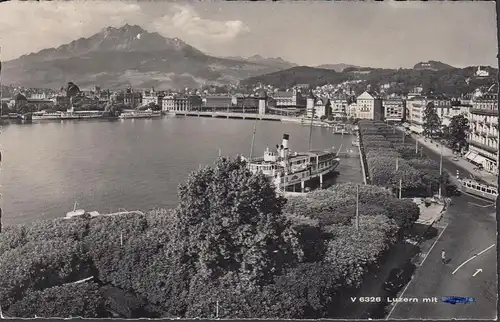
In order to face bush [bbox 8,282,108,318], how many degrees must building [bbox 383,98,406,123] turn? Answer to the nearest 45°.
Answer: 0° — it already faces it

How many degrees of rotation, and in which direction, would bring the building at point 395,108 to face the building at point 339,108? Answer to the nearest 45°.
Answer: approximately 45° to its right

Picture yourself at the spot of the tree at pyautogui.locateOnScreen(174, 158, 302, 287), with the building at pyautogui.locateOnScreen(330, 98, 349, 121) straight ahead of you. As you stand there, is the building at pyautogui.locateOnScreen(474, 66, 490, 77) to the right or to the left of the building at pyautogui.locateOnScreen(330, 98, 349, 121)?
right

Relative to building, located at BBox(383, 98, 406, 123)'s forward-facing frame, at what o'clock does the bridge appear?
The bridge is roughly at 3 o'clock from the building.

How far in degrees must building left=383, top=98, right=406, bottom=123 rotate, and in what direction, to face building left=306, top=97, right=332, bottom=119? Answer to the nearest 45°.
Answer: approximately 45° to its right
